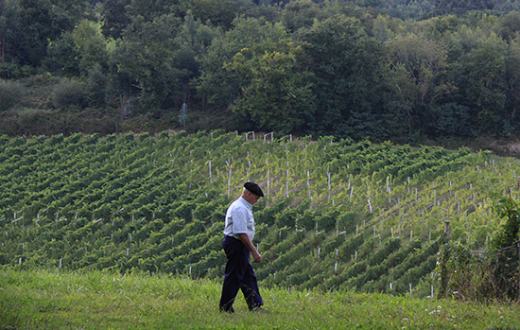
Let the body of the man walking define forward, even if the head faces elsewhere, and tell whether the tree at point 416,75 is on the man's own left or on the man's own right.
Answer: on the man's own left

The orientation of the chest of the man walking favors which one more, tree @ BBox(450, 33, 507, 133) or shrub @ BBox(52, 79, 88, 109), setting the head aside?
the tree

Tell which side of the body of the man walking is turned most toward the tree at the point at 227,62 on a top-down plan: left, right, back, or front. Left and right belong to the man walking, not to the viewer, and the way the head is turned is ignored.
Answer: left

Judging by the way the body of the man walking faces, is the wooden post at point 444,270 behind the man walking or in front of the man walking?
in front

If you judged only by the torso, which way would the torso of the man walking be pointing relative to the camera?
to the viewer's right

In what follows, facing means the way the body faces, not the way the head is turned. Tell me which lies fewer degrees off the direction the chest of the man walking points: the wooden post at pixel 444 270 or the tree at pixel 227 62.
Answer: the wooden post

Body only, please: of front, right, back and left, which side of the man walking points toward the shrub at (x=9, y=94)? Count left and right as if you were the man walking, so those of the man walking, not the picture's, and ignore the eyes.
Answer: left

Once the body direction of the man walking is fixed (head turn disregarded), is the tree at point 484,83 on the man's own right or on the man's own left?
on the man's own left
